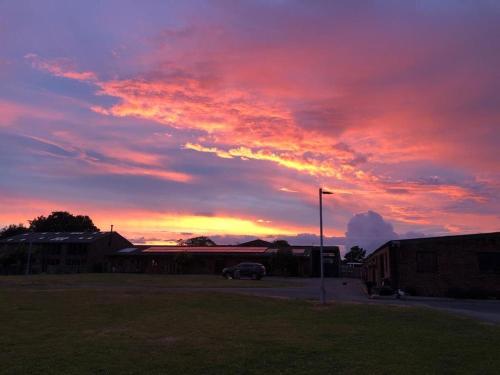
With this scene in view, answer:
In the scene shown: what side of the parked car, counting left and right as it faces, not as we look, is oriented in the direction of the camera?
left

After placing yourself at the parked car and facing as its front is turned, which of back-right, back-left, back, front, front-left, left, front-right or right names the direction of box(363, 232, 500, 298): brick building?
back-left
